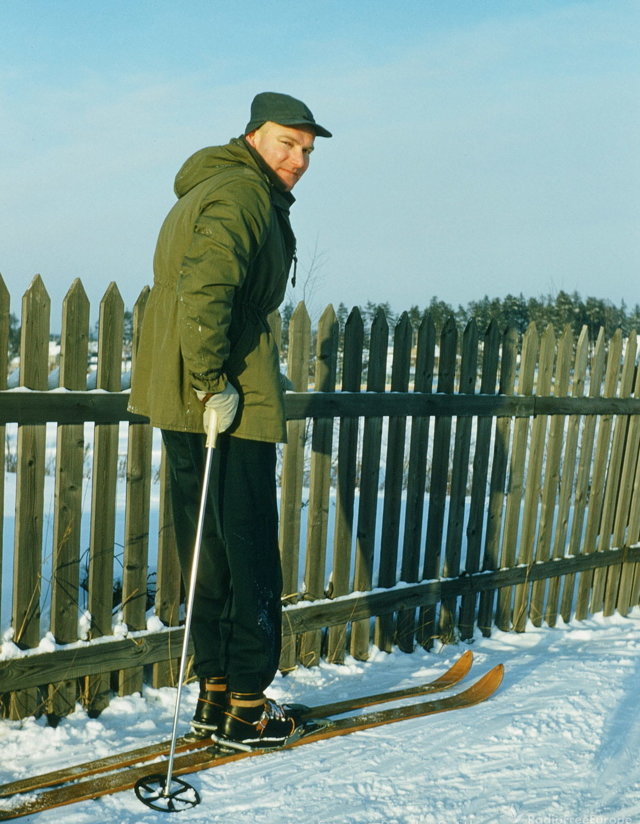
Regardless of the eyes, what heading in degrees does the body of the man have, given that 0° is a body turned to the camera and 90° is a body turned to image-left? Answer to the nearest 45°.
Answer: approximately 270°

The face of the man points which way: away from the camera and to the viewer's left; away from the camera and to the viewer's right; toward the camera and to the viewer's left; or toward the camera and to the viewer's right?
toward the camera and to the viewer's right
